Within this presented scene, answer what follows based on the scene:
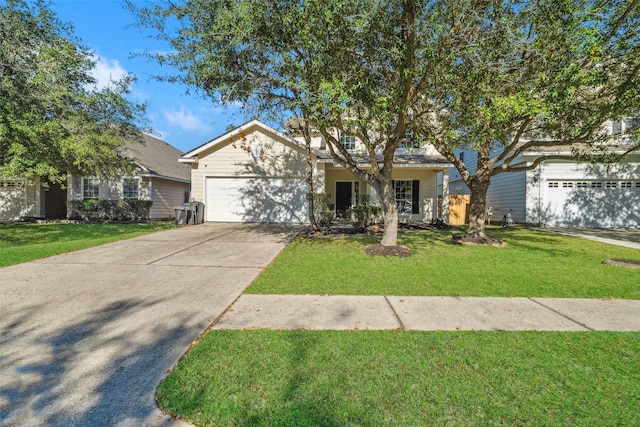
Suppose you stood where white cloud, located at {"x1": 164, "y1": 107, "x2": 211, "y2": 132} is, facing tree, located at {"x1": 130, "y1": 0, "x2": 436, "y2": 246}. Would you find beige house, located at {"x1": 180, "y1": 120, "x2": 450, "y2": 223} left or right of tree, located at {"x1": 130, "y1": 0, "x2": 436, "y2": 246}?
left

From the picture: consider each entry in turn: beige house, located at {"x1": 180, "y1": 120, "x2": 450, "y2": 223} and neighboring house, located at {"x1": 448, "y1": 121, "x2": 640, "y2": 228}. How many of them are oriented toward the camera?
2

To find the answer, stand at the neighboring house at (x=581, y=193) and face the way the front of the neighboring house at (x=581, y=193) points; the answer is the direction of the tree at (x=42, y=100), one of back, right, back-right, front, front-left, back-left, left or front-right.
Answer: front-right

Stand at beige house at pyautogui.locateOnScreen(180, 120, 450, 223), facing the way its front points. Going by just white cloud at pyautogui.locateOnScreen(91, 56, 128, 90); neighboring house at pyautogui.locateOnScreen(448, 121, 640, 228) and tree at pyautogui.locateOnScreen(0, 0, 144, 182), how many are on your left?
1

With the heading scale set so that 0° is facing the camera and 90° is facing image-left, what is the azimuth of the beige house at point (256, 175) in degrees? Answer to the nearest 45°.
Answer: approximately 0°

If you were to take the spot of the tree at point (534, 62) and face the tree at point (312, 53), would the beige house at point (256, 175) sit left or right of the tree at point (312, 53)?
right

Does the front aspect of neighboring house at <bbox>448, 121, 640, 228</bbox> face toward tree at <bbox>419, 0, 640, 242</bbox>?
yes

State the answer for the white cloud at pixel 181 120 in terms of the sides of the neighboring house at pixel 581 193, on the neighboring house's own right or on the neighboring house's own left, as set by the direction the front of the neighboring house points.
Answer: on the neighboring house's own right
